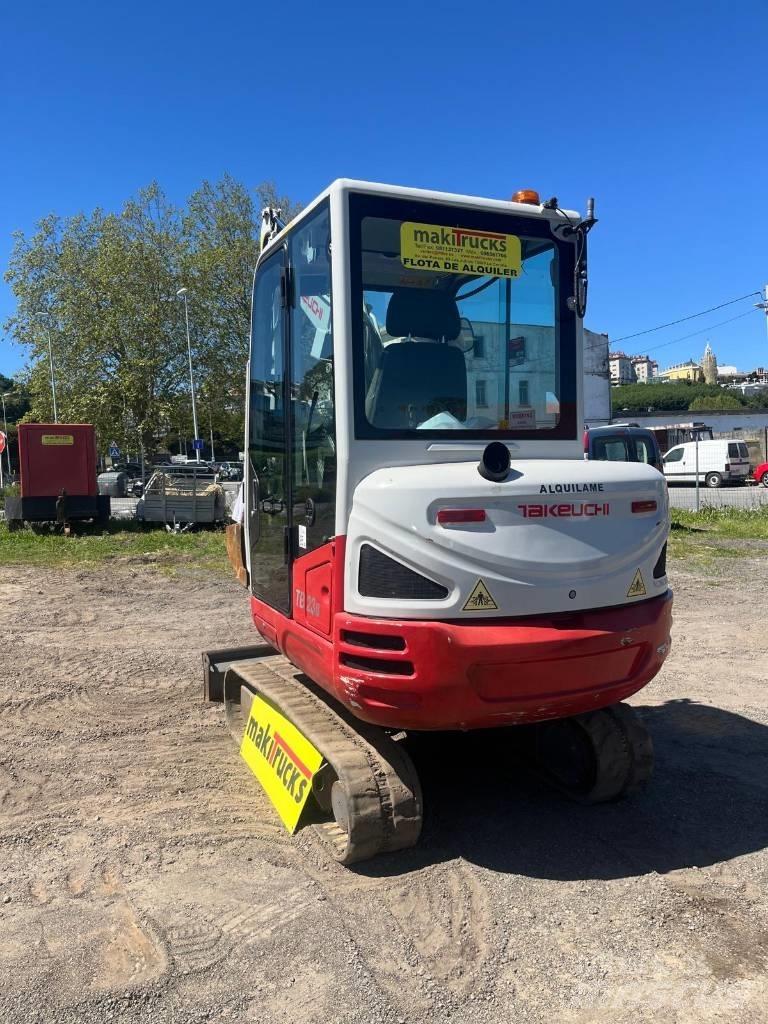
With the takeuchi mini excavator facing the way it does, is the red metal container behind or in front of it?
in front

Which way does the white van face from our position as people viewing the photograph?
facing away from the viewer and to the left of the viewer

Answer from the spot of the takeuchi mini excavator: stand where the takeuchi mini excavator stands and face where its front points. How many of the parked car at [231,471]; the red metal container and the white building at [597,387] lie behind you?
0

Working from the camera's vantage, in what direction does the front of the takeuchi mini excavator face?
facing away from the viewer and to the left of the viewer

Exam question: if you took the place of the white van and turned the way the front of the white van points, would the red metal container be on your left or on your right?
on your left

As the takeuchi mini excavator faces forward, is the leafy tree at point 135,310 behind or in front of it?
in front

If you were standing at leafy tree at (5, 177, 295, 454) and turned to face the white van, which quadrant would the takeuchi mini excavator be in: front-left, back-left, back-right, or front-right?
front-right

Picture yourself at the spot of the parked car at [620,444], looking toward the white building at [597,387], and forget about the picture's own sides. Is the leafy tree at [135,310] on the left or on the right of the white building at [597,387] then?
left

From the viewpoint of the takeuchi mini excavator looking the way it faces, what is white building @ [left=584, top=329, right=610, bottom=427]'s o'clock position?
The white building is roughly at 2 o'clock from the takeuchi mini excavator.

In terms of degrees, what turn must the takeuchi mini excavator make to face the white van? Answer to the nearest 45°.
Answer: approximately 45° to its right

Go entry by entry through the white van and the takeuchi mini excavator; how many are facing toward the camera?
0
